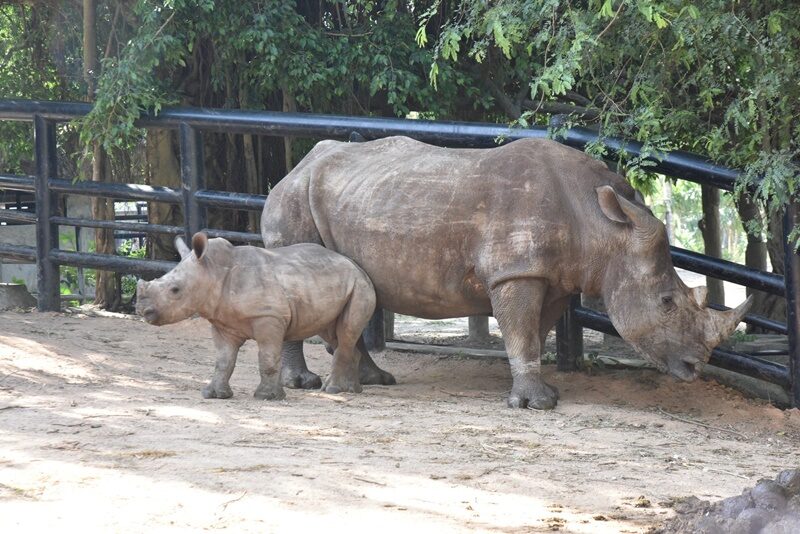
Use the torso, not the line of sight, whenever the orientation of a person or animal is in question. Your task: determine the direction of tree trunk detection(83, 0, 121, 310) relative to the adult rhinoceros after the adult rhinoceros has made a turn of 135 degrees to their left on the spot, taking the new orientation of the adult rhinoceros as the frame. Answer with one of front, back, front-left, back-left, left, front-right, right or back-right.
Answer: front

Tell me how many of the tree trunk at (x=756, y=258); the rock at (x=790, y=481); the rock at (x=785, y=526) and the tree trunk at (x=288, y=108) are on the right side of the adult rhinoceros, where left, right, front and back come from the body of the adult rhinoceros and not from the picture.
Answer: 2

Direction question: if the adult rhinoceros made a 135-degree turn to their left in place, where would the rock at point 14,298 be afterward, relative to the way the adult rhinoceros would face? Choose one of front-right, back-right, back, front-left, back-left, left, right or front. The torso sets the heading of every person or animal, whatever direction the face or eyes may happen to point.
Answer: front

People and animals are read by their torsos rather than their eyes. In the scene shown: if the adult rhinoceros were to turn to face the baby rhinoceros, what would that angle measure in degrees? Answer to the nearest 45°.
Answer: approximately 180°

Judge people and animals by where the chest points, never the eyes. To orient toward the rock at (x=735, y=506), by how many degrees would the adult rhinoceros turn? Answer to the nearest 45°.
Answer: approximately 90° to its right

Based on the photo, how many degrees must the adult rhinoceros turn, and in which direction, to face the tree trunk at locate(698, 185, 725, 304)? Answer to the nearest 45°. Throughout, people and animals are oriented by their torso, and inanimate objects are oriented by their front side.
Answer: approximately 90° to its left

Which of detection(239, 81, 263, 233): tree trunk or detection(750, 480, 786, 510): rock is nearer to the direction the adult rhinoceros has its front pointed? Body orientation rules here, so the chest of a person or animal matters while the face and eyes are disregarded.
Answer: the rock

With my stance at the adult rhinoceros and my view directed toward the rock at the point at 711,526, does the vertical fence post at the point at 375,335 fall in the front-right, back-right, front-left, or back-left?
back-right

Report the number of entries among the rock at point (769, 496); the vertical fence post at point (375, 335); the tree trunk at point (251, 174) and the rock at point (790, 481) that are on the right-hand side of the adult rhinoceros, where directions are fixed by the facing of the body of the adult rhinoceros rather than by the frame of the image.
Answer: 2

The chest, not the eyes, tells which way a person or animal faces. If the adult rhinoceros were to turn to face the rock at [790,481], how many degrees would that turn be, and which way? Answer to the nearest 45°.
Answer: approximately 90° to its right

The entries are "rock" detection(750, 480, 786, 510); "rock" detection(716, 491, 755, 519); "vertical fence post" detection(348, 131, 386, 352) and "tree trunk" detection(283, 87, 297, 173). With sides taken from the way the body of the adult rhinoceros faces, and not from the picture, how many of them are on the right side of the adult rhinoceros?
2

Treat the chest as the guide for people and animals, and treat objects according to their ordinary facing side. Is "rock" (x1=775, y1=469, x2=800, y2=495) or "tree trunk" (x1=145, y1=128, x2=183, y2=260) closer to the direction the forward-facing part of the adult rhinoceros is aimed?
the rock

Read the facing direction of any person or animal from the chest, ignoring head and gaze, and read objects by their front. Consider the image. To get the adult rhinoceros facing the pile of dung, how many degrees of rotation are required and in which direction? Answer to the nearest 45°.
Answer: approximately 90° to its right

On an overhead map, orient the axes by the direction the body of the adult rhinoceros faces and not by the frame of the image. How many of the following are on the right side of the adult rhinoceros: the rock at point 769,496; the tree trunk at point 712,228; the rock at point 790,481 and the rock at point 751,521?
3

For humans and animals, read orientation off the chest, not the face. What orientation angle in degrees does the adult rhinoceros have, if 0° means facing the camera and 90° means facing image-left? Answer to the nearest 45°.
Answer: approximately 270°
